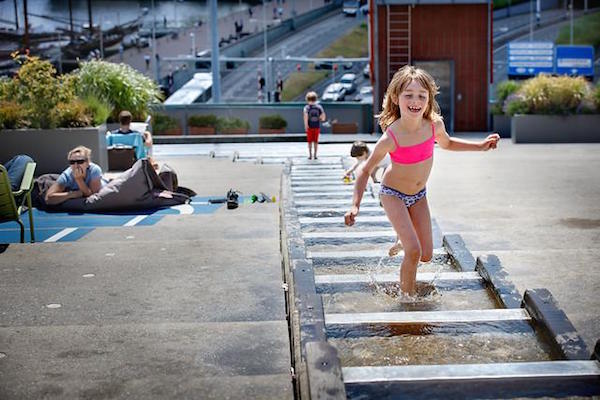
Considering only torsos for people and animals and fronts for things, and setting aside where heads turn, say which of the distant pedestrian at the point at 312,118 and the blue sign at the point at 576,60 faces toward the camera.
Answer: the blue sign

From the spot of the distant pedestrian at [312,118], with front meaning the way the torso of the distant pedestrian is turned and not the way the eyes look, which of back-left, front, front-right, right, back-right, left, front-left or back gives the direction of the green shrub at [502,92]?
front-right

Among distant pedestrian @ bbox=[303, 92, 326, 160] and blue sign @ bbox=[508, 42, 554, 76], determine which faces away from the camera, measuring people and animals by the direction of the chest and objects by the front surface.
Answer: the distant pedestrian

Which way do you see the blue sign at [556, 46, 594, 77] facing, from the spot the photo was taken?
facing the viewer

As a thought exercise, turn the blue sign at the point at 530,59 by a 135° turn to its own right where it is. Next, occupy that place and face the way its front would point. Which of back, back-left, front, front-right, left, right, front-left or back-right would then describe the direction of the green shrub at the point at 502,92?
back-left

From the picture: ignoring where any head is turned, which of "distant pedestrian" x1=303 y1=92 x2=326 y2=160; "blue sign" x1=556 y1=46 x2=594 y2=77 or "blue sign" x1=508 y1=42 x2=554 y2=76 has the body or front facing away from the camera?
the distant pedestrian

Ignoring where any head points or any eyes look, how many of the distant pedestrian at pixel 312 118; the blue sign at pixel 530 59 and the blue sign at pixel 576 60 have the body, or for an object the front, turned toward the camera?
2

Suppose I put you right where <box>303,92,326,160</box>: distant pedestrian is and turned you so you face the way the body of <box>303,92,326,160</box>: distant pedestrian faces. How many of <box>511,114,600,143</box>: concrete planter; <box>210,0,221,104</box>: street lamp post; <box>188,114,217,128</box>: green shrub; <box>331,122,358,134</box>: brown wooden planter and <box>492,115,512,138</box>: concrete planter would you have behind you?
0

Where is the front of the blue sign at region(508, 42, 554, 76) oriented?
toward the camera

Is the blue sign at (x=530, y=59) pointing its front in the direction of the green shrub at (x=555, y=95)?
yes

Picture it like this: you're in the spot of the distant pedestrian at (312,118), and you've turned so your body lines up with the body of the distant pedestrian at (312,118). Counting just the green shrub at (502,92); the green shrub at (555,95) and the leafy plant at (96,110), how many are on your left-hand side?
1

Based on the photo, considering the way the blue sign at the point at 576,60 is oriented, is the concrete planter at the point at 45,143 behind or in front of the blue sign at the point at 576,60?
in front

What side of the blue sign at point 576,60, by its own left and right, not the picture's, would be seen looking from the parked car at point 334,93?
right

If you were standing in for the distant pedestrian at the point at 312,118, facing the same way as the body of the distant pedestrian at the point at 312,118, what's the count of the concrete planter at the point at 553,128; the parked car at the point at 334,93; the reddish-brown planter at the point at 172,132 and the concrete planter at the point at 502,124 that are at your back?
0

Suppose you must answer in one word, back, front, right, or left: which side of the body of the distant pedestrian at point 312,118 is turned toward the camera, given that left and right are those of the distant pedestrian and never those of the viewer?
back

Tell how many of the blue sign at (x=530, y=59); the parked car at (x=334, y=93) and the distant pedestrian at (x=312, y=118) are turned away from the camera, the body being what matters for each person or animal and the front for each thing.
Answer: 1

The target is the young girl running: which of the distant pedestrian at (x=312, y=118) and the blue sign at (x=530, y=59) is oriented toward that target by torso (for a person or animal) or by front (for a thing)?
the blue sign

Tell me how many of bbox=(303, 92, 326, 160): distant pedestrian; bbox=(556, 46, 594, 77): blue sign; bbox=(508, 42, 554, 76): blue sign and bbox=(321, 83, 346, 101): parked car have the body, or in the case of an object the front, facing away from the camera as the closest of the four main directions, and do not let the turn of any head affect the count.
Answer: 1
